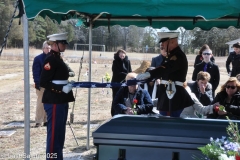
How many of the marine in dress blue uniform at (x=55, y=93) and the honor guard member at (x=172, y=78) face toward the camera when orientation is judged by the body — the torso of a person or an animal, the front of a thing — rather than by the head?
0

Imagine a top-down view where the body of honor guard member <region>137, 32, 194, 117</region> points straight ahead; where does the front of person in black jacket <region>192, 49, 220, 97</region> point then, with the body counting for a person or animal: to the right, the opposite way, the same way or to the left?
to the left

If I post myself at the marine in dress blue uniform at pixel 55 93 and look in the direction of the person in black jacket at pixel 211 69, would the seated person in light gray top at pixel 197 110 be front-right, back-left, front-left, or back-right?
front-right

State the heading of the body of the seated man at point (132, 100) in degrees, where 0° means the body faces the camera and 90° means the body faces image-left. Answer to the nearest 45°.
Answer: approximately 0°

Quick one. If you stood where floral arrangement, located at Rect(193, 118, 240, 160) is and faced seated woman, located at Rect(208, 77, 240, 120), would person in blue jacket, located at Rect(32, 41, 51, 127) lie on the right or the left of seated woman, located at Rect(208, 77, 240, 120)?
left

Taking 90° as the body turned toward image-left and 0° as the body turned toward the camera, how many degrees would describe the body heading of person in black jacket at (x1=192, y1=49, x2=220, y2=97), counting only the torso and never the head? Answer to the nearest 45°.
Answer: approximately 0°

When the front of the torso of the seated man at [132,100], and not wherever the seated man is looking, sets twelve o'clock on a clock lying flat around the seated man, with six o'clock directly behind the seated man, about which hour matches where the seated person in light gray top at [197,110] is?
The seated person in light gray top is roughly at 9 o'clock from the seated man.

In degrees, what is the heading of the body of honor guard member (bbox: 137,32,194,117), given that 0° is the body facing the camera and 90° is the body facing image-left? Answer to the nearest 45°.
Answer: approximately 90°

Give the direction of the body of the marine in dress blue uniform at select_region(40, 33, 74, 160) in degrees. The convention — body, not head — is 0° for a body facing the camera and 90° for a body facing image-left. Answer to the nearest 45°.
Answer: approximately 270°

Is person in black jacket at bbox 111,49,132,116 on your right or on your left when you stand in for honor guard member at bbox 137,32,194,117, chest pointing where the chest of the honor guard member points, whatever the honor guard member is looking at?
on your right

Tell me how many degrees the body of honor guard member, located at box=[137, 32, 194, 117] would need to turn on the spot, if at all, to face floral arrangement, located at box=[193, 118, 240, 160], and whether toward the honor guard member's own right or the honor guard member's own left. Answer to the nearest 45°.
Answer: approximately 90° to the honor guard member's own left

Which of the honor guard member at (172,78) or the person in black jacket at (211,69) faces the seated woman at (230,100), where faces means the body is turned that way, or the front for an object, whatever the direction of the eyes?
the person in black jacket

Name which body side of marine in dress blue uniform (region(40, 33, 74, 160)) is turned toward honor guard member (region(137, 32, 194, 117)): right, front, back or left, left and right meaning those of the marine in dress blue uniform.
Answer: front

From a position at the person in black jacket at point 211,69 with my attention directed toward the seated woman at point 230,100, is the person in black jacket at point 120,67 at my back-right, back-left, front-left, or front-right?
back-right

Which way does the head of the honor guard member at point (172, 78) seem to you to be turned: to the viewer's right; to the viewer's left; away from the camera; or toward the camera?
to the viewer's left

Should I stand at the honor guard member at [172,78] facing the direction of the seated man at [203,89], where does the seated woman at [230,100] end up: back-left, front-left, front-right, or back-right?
front-right

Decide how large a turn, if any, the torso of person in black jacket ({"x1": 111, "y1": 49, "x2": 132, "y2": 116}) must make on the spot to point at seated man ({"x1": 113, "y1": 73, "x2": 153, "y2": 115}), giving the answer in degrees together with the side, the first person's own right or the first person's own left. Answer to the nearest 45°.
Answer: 0° — they already face them

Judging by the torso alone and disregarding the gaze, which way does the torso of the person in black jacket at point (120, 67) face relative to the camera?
toward the camera

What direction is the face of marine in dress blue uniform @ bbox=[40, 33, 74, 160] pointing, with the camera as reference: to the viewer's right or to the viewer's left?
to the viewer's right
